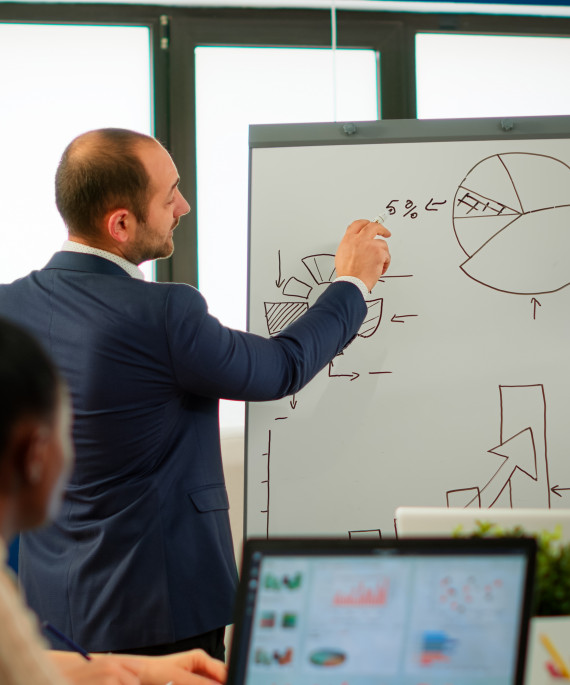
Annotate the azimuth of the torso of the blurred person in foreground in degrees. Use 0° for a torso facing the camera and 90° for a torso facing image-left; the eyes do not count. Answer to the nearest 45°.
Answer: approximately 225°

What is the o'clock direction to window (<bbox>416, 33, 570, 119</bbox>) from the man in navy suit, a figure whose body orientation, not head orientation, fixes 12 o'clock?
The window is roughly at 12 o'clock from the man in navy suit.

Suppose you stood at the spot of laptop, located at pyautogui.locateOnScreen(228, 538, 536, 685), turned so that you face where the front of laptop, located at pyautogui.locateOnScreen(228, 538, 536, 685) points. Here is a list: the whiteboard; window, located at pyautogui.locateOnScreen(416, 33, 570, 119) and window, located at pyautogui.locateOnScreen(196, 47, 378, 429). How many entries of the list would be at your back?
3

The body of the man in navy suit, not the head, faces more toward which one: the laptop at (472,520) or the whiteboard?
the whiteboard

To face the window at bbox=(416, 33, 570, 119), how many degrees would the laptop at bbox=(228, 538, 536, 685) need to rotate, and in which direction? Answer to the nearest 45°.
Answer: approximately 180°

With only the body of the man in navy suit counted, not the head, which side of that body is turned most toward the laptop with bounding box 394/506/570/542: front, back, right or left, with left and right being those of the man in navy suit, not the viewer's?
right

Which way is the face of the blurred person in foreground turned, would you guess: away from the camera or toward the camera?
away from the camera

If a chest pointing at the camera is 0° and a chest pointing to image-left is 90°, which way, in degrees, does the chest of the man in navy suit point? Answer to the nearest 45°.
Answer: approximately 225°

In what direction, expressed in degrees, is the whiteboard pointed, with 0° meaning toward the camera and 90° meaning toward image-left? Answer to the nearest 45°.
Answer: approximately 0°

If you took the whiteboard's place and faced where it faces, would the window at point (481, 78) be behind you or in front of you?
behind

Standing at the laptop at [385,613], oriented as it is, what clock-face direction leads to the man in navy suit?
The man in navy suit is roughly at 5 o'clock from the laptop.

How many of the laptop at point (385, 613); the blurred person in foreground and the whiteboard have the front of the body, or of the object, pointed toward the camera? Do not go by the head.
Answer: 2
